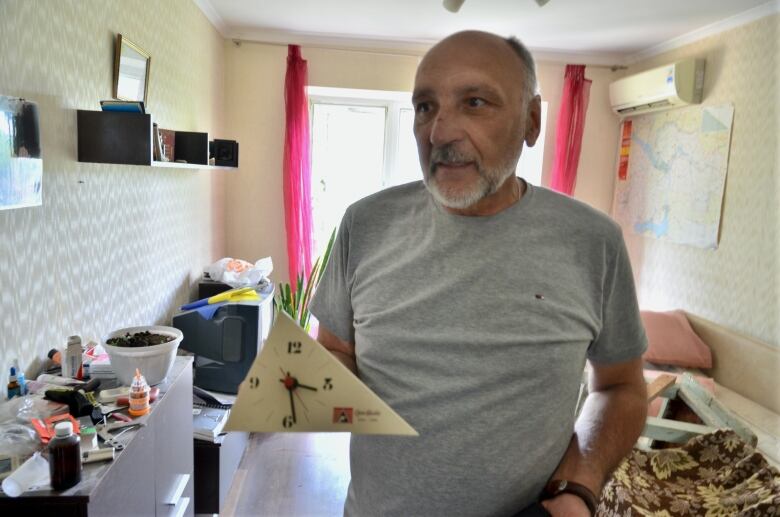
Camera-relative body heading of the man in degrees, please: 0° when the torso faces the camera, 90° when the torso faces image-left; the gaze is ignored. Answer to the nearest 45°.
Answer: approximately 0°

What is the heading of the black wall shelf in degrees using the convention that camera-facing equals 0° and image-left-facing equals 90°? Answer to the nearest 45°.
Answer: approximately 270°

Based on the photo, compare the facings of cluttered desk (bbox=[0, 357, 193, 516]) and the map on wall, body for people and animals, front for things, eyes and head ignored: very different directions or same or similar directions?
very different directions

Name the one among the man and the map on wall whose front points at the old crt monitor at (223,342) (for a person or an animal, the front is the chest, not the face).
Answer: the map on wall

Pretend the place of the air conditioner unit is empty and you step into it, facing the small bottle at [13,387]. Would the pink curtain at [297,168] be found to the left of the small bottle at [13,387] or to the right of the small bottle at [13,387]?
right

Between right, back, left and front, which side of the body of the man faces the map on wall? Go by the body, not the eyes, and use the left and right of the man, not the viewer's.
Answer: back

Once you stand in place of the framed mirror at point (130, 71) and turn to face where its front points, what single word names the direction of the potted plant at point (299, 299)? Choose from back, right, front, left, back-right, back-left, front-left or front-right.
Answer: left

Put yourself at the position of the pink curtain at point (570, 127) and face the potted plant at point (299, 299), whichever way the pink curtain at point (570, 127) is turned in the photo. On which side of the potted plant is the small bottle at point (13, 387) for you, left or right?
left

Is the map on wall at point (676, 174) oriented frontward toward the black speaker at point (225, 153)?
yes

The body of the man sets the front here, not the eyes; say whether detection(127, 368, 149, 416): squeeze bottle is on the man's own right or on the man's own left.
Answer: on the man's own right

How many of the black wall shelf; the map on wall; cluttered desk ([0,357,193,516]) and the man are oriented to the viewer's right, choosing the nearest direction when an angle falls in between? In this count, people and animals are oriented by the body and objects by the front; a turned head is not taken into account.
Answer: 2

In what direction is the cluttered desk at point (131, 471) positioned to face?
to the viewer's right
